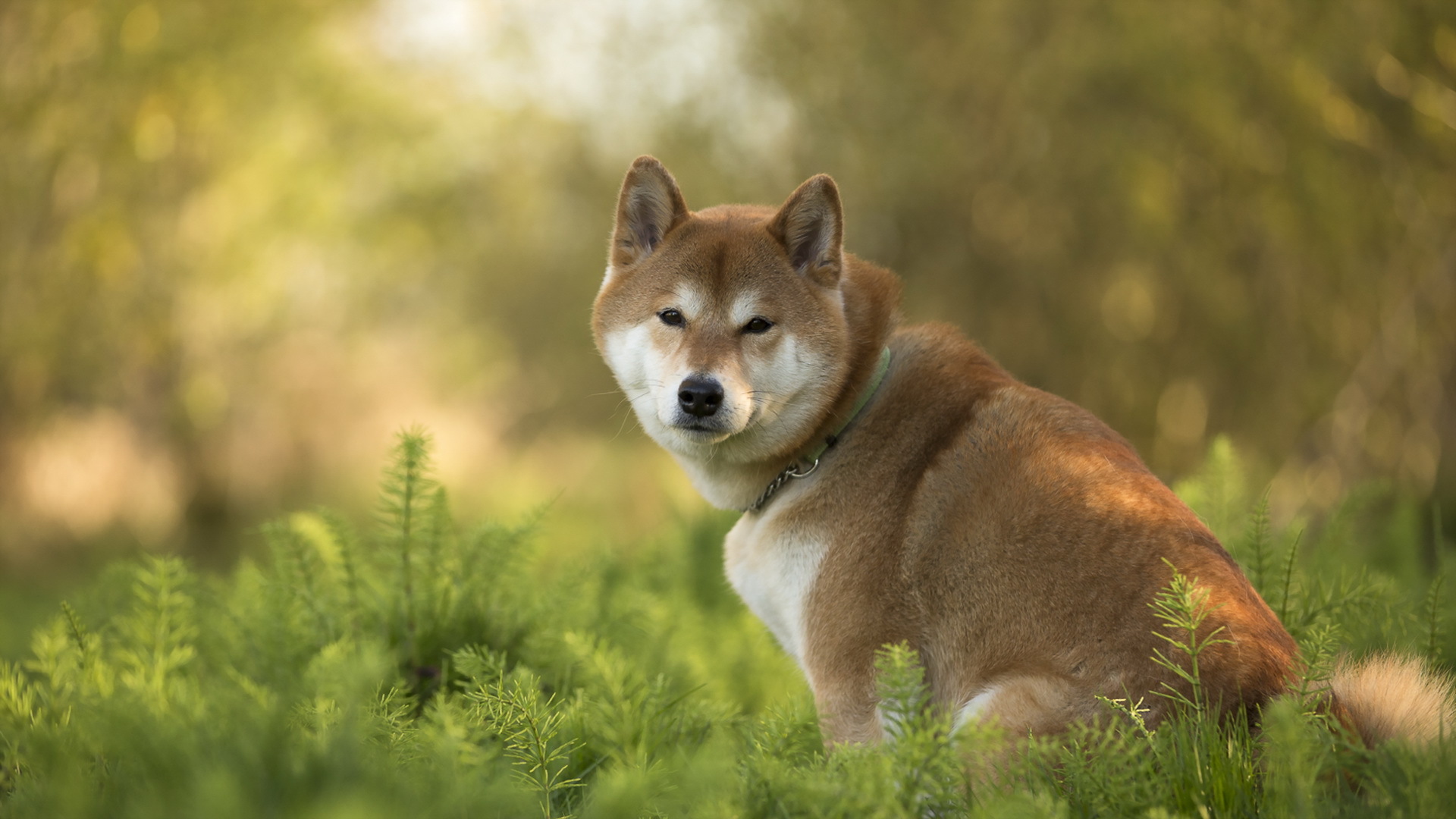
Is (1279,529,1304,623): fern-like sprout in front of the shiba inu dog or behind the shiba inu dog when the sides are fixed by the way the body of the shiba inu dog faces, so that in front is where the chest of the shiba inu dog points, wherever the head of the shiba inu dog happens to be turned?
behind

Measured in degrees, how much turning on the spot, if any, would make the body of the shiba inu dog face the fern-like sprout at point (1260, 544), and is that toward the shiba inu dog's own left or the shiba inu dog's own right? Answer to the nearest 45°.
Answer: approximately 135° to the shiba inu dog's own right

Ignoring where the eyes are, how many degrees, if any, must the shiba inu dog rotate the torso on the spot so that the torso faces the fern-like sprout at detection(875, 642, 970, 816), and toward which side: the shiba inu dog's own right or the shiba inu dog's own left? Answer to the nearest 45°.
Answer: approximately 90° to the shiba inu dog's own left

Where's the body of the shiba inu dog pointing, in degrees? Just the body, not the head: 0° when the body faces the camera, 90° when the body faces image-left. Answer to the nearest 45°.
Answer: approximately 90°

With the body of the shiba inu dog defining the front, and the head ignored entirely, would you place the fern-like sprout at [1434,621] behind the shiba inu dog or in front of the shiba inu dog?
behind
